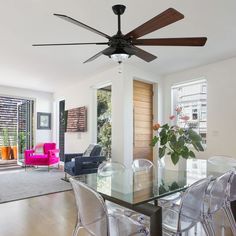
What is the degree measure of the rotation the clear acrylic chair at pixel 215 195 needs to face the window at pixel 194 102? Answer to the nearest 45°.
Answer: approximately 45° to its right

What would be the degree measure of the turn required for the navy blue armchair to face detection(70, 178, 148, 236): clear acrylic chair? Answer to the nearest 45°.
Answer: approximately 45° to its left

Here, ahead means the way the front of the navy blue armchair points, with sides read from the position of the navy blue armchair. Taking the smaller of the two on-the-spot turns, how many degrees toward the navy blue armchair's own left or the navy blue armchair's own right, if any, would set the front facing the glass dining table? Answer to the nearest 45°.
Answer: approximately 45° to the navy blue armchair's own left

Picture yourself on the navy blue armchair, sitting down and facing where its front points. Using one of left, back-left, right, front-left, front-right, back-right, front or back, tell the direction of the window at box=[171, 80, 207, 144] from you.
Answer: back-left

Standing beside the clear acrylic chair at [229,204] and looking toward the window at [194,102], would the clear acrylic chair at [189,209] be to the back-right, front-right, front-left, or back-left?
back-left

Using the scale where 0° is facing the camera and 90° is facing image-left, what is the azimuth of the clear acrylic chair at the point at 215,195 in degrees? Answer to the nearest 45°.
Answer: approximately 135°

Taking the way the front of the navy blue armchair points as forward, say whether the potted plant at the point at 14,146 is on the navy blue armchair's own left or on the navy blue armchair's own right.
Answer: on the navy blue armchair's own right

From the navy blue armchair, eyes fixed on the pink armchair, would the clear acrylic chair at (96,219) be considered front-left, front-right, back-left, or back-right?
back-left

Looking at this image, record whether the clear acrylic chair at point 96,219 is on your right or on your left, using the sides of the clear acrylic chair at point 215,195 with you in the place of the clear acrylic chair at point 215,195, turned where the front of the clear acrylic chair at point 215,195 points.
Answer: on your left
